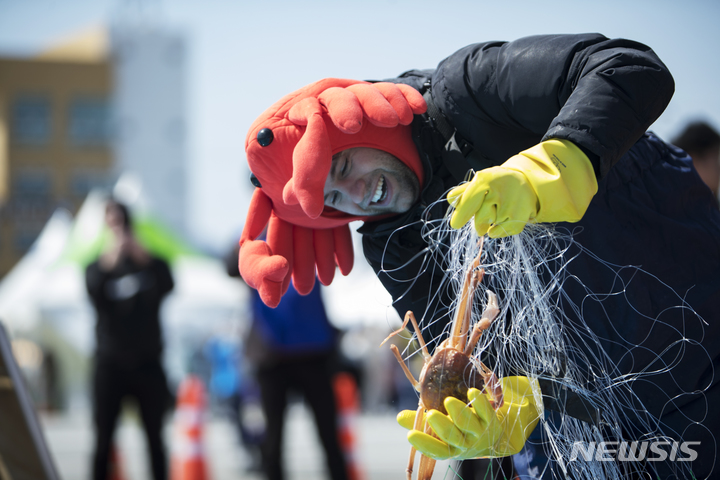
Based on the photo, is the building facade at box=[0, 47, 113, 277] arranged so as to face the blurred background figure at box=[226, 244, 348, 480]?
yes

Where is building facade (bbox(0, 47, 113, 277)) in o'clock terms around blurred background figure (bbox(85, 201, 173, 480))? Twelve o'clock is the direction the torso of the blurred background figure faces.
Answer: The building facade is roughly at 6 o'clock from the blurred background figure.

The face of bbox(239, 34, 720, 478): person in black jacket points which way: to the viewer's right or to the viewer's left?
to the viewer's left

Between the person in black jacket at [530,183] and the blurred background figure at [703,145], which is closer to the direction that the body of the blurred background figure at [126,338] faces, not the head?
the person in black jacket

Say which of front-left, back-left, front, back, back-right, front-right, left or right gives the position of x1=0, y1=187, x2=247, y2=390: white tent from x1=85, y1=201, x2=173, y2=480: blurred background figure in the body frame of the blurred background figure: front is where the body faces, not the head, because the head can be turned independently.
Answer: back

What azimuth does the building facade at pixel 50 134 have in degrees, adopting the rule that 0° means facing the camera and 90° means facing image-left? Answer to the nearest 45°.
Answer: approximately 0°

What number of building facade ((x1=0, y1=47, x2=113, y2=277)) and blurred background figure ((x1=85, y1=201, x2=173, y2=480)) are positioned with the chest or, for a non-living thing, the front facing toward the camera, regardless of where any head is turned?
2

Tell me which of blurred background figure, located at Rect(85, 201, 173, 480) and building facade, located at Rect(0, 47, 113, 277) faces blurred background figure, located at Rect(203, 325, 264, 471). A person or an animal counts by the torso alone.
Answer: the building facade
